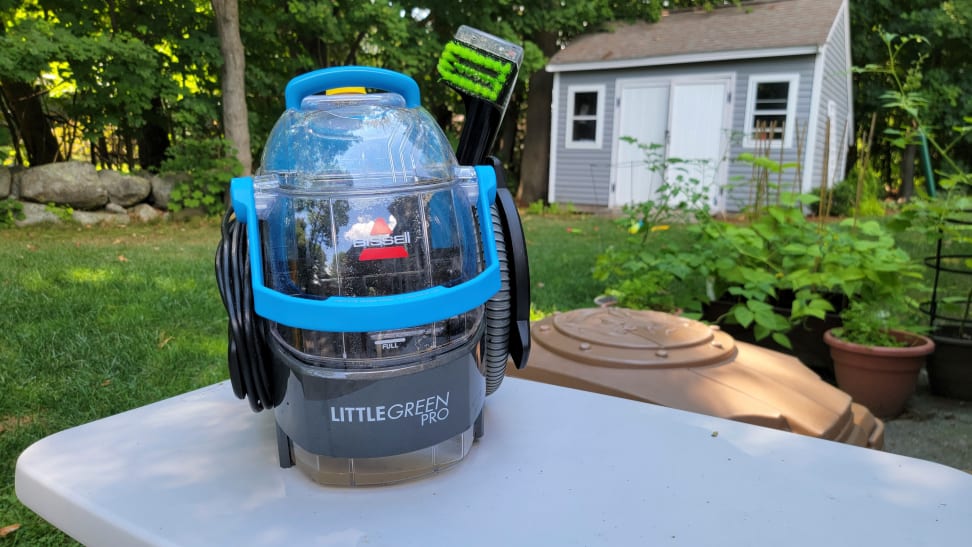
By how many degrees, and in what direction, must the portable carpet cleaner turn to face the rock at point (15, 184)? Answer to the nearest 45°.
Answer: approximately 135° to its right

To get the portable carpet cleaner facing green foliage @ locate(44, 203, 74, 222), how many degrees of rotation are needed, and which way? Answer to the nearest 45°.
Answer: approximately 135° to its right

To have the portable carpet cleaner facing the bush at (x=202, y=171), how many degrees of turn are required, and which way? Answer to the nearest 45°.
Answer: approximately 180°

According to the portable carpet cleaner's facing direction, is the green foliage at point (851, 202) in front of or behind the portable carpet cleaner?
behind

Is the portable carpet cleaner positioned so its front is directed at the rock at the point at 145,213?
no

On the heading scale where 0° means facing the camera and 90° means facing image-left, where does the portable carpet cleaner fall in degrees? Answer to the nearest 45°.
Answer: approximately 0°

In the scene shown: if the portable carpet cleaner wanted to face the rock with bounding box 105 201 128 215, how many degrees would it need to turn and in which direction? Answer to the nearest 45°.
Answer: approximately 180°

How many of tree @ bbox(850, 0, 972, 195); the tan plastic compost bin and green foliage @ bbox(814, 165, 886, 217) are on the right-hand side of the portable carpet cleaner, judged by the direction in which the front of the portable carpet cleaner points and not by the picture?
0

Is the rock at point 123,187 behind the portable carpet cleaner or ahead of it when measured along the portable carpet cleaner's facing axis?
behind

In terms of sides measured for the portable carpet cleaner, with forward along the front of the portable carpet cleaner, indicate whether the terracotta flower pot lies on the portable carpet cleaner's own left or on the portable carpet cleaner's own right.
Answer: on the portable carpet cleaner's own left

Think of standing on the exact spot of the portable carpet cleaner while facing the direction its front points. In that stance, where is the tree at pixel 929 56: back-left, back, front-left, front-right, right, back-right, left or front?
back-left

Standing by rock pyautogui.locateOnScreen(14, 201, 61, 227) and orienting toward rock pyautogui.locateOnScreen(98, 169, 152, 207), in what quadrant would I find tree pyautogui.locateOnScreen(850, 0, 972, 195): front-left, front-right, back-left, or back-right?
front-right

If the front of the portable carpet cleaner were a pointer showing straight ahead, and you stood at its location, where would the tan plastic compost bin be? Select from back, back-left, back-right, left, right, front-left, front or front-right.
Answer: back-left

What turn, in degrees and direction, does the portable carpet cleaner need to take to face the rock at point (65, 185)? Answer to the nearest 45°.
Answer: approximately 135° to its right

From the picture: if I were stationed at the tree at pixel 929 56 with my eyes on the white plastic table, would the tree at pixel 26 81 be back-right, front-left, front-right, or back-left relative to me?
front-right
